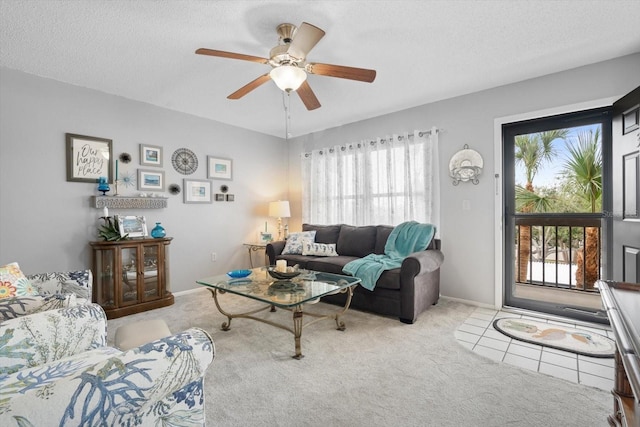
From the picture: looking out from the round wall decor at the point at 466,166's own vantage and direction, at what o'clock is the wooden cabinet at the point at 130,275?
The wooden cabinet is roughly at 2 o'clock from the round wall decor.

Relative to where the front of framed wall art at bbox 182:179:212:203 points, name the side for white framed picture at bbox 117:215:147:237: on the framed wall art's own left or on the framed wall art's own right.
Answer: on the framed wall art's own right

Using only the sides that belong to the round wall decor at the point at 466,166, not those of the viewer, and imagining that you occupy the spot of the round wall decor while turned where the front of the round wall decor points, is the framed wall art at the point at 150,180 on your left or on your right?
on your right

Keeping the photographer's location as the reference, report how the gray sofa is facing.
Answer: facing the viewer and to the left of the viewer

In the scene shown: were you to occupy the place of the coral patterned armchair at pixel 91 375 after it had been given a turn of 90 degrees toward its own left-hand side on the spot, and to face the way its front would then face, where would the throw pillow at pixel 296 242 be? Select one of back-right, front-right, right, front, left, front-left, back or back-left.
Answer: right

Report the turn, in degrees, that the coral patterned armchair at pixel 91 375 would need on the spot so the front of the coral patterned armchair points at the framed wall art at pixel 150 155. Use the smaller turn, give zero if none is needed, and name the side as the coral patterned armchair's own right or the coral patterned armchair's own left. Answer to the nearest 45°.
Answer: approximately 45° to the coral patterned armchair's own left

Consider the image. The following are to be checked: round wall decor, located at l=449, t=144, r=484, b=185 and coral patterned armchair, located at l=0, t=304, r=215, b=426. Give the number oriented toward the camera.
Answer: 1

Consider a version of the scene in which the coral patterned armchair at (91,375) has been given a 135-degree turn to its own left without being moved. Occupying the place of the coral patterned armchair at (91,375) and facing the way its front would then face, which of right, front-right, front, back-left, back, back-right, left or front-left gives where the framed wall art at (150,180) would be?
right

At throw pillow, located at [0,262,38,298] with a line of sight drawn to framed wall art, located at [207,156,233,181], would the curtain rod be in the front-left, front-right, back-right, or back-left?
front-right

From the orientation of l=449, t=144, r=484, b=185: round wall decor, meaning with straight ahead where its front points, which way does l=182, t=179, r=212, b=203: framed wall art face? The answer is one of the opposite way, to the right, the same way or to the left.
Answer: to the left

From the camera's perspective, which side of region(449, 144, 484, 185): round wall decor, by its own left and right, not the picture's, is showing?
front

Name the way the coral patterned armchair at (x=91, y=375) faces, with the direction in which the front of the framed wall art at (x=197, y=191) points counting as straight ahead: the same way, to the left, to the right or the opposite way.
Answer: to the left

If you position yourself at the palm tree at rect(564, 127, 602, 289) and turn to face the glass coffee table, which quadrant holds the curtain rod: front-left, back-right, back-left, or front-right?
front-right

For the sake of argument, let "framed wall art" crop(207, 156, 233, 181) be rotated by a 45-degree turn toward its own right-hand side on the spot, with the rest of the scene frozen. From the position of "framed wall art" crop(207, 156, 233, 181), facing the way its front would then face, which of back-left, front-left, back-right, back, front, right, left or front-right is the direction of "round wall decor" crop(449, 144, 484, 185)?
front-left
